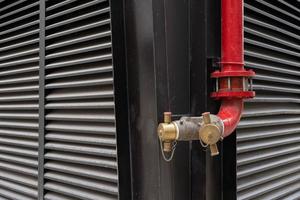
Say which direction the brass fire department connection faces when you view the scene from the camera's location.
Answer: facing the viewer and to the left of the viewer

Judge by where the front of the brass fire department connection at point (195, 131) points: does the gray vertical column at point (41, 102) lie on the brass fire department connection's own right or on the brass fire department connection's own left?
on the brass fire department connection's own right
